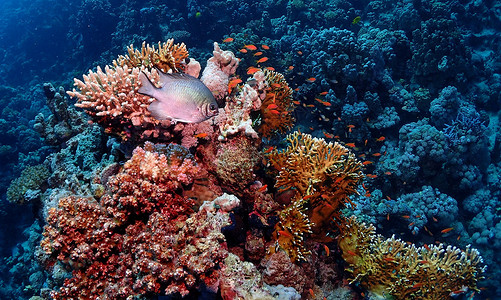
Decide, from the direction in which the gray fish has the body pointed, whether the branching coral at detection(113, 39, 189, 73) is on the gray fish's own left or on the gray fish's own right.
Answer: on the gray fish's own left

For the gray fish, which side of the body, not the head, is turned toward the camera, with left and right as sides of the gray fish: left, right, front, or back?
right

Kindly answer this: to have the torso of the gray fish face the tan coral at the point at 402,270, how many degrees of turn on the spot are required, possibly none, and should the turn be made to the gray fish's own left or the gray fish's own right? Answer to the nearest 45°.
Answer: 0° — it already faces it
